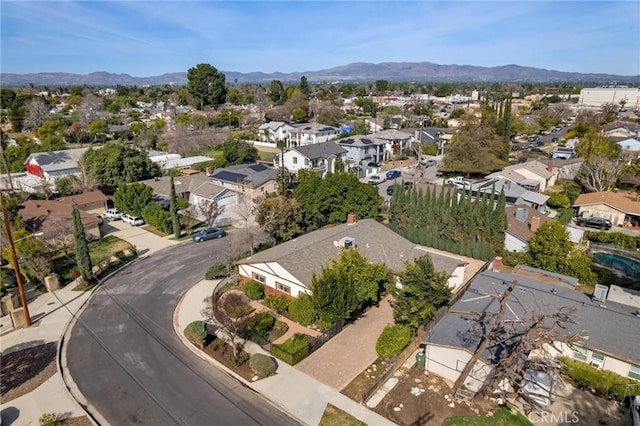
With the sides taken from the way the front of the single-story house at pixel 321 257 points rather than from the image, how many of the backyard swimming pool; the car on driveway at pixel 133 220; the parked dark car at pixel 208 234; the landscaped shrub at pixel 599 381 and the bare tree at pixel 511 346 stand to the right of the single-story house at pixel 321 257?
2

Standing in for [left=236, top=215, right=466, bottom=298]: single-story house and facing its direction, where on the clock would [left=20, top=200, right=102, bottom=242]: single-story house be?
[left=20, top=200, right=102, bottom=242]: single-story house is roughly at 2 o'clock from [left=236, top=215, right=466, bottom=298]: single-story house.

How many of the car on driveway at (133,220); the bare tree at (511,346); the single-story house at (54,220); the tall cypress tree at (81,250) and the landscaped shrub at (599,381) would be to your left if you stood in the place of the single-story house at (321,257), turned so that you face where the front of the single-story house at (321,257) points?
2

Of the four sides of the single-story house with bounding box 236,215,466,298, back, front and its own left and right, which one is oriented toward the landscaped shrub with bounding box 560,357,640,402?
left

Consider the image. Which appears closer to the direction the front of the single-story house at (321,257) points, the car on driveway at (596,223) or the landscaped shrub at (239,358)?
the landscaped shrub

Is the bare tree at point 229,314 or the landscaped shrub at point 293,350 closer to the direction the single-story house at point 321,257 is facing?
the bare tree

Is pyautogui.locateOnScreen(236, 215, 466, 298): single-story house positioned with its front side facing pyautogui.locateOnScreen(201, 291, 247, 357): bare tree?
yes

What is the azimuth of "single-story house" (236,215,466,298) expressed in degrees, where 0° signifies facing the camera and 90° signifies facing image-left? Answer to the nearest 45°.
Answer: approximately 45°

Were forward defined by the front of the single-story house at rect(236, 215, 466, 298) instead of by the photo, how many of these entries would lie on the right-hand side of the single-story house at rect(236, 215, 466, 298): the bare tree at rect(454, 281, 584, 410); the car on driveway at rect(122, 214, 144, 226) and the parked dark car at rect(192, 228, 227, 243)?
2

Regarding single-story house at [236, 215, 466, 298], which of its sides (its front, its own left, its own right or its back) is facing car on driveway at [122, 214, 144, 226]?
right
